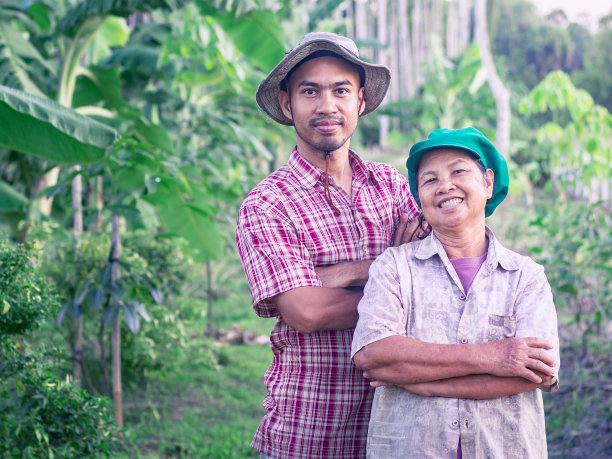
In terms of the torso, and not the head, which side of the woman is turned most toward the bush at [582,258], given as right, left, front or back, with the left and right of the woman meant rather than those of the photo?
back

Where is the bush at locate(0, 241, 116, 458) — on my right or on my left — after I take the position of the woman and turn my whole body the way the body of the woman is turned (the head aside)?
on my right

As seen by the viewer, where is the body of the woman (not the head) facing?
toward the camera

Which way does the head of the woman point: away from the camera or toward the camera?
toward the camera

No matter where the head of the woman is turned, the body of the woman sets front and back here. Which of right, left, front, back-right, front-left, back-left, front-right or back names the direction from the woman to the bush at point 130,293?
back-right
